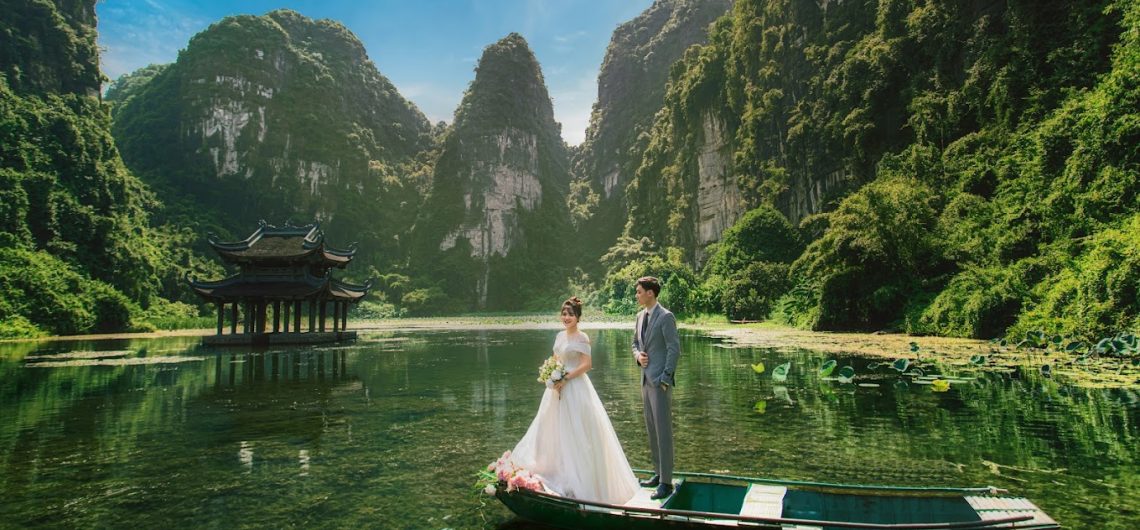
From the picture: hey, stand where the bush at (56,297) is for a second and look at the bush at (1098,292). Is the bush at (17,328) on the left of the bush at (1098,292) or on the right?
right

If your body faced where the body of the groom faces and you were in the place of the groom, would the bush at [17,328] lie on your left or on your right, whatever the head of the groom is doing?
on your right

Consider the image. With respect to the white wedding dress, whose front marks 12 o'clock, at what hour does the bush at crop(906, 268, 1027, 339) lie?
The bush is roughly at 6 o'clock from the white wedding dress.

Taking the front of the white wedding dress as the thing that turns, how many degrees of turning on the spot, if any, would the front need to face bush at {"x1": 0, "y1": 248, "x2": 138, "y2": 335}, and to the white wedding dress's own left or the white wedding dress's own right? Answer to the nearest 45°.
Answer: approximately 90° to the white wedding dress's own right

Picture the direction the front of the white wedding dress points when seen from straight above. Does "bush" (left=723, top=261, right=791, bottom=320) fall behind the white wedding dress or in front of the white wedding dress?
behind

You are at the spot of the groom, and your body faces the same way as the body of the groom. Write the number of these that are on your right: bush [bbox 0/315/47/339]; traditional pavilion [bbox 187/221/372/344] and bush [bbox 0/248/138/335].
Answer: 3

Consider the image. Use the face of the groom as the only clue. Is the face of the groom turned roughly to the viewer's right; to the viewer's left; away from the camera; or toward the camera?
to the viewer's left

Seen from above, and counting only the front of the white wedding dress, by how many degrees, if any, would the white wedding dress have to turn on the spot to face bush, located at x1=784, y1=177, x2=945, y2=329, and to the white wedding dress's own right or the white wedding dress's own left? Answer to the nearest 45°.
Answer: approximately 180°
